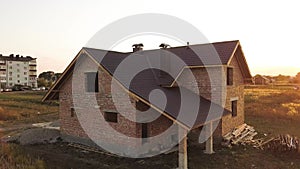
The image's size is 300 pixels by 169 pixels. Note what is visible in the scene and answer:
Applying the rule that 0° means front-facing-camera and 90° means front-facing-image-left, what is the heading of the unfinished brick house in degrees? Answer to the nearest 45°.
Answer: approximately 315°
